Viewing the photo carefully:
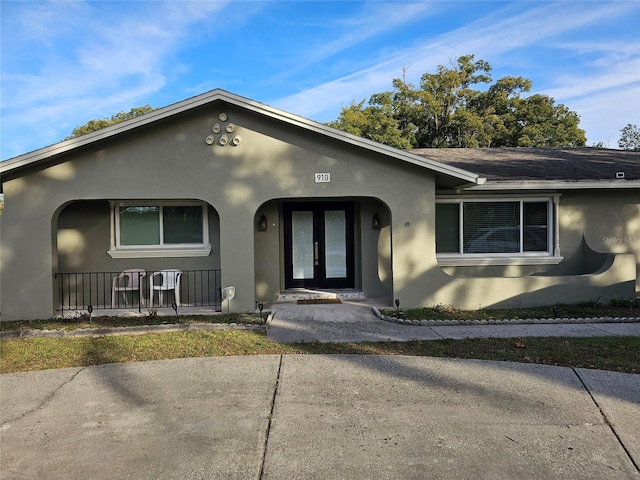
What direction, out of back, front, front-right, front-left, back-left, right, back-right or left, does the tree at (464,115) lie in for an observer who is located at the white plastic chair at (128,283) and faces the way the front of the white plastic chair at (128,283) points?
back

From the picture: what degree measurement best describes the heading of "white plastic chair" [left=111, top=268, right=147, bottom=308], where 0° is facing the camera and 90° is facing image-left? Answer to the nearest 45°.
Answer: approximately 45°

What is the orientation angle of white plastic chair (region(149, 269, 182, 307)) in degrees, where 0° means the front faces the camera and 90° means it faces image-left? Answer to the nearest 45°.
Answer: approximately 45°

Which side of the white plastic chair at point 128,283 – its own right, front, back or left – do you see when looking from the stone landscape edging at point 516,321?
left

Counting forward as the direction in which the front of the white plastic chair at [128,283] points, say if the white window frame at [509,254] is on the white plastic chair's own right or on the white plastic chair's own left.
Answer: on the white plastic chair's own left

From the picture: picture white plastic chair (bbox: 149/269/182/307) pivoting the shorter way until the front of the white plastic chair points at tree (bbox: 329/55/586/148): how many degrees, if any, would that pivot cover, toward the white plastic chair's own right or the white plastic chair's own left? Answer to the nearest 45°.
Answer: approximately 180°

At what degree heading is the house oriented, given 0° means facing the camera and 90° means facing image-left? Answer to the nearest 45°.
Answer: approximately 0°

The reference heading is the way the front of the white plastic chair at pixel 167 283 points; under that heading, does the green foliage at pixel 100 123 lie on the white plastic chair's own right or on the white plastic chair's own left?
on the white plastic chair's own right

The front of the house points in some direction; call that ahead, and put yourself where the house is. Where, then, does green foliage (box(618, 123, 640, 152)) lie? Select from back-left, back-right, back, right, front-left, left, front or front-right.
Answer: back-left

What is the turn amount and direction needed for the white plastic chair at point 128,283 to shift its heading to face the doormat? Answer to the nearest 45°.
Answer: approximately 135° to its left
